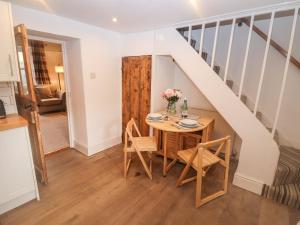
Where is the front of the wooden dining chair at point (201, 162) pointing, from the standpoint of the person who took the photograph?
facing away from the viewer and to the left of the viewer

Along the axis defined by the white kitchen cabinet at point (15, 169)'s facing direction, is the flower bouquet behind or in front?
in front

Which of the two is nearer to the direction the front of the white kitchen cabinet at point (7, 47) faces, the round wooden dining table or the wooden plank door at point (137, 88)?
the round wooden dining table

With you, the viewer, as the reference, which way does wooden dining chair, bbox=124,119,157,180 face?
facing to the right of the viewer

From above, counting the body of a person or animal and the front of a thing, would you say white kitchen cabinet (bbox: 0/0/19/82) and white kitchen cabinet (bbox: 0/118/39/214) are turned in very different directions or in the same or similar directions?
same or similar directions
